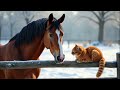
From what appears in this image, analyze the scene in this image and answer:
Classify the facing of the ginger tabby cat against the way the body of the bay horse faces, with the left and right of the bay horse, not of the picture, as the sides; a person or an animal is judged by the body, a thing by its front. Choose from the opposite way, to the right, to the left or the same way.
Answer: the opposite way

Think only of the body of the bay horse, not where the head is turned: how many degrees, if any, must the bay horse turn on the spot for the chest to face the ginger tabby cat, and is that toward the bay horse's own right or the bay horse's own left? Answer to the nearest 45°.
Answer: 0° — it already faces it

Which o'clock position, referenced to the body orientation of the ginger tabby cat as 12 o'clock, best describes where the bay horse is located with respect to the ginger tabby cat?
The bay horse is roughly at 12 o'clock from the ginger tabby cat.

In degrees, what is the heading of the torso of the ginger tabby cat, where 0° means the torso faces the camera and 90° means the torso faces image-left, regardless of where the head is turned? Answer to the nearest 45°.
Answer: approximately 90°

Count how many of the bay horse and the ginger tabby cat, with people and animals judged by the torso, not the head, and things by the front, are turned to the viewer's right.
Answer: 1

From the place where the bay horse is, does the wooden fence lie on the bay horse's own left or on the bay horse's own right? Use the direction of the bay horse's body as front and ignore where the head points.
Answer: on the bay horse's own right

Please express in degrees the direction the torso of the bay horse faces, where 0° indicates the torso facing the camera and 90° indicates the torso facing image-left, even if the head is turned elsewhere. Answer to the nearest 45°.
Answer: approximately 270°

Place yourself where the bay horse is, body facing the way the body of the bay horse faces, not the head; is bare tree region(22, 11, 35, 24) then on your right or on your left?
on your left
